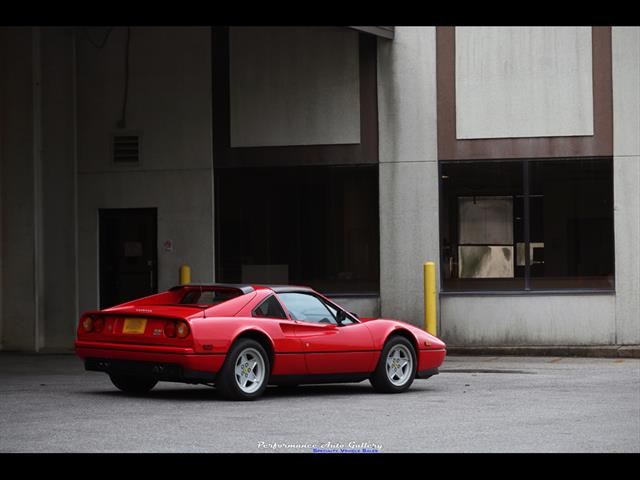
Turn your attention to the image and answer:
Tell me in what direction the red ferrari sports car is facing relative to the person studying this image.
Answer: facing away from the viewer and to the right of the viewer

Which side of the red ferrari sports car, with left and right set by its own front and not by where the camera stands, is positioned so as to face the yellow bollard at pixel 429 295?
front

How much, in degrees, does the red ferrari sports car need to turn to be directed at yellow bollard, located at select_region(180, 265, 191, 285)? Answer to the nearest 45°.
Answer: approximately 45° to its left

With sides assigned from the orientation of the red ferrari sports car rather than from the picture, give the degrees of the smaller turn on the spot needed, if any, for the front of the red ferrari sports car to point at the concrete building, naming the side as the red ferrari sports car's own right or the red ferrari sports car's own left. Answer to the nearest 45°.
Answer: approximately 45° to the red ferrari sports car's own left
